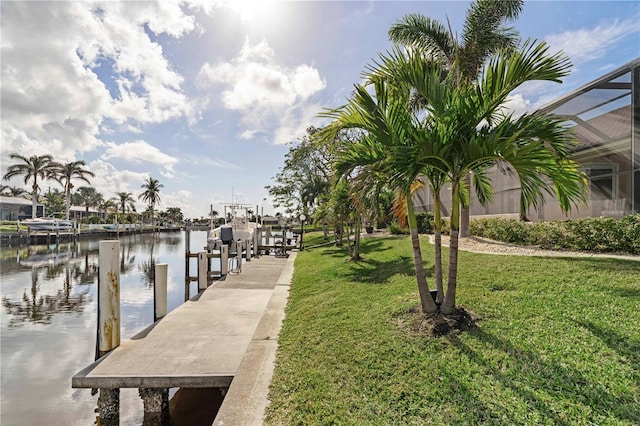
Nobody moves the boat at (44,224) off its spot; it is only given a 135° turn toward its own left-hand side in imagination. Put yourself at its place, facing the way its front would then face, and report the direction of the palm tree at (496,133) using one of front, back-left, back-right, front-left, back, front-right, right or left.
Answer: front-right

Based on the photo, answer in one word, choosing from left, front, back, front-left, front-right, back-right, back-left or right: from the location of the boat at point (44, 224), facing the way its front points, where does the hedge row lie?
left

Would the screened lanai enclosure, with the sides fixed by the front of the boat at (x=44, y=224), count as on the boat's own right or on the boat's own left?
on the boat's own left

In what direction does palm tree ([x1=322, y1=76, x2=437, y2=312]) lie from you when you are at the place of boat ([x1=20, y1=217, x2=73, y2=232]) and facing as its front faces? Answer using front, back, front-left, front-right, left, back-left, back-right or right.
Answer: left

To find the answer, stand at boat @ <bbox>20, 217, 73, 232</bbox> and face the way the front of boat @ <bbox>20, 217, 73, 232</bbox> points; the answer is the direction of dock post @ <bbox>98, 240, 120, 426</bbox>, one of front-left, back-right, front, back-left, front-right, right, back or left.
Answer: left

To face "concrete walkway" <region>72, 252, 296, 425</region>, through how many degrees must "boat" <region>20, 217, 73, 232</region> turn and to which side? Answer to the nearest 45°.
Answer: approximately 90° to its left

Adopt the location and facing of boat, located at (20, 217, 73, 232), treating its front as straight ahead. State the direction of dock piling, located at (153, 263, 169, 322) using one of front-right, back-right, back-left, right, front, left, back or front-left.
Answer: left

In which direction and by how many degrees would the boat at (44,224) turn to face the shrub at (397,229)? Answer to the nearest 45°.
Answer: approximately 90° to its left

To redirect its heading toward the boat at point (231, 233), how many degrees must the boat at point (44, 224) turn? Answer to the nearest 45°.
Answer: approximately 90° to its left

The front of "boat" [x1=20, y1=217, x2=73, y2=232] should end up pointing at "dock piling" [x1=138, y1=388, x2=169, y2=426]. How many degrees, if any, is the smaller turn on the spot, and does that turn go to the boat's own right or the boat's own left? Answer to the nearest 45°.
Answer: approximately 90° to the boat's own left

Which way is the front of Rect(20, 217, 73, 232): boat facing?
to the viewer's left

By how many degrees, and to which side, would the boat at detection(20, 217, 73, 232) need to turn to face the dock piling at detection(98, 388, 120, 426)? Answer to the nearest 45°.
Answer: approximately 90° to its left

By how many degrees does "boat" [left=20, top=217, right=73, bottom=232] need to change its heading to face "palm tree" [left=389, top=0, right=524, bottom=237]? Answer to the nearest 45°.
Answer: approximately 90° to its left
